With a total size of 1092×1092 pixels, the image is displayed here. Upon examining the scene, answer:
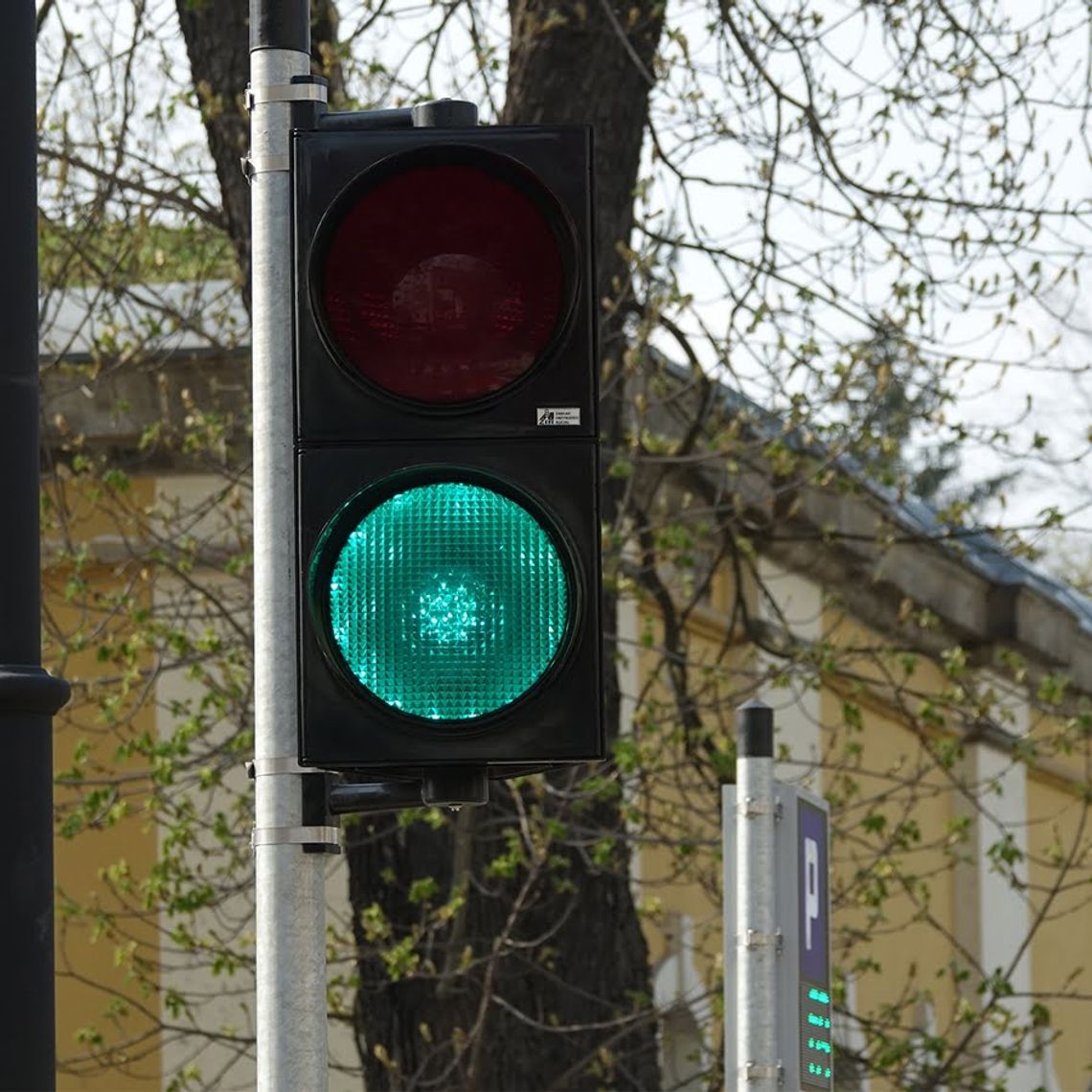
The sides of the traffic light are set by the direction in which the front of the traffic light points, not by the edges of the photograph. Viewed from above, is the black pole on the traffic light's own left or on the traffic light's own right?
on the traffic light's own right

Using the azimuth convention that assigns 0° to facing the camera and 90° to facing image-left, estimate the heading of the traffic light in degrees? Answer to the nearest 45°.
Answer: approximately 0°

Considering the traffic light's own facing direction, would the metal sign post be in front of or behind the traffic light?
behind
